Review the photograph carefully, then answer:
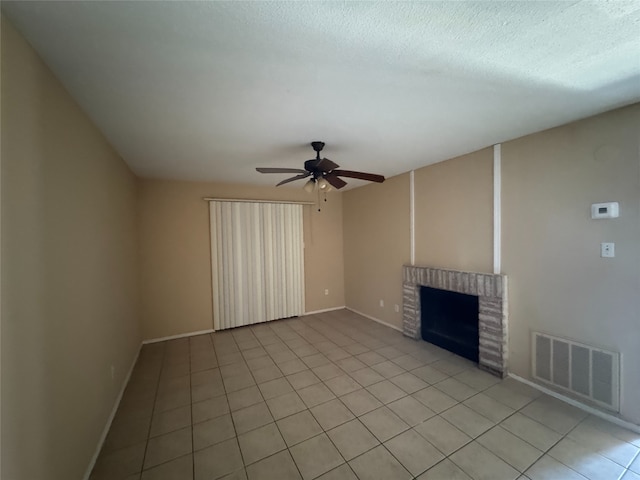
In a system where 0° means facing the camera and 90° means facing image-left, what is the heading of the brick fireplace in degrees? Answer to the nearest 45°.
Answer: approximately 45°

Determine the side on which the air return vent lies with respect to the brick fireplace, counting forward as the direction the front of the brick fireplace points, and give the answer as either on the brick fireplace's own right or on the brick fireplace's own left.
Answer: on the brick fireplace's own left

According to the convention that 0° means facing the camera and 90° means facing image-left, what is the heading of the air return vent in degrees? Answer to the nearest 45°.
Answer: approximately 45°

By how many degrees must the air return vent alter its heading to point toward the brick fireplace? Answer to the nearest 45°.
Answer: approximately 45° to its right

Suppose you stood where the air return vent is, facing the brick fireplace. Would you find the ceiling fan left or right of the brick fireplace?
left

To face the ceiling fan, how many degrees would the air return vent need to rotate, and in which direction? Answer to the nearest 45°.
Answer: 0° — it already faces it

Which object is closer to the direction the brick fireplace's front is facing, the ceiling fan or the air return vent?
the ceiling fan
